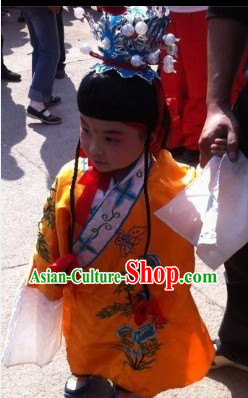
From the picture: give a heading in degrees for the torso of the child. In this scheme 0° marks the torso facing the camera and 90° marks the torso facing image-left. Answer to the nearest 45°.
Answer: approximately 45°

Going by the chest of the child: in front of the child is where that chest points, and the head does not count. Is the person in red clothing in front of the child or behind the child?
behind
